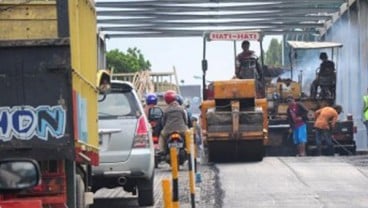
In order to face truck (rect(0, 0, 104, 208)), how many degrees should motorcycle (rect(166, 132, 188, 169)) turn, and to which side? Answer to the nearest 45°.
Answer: approximately 180°

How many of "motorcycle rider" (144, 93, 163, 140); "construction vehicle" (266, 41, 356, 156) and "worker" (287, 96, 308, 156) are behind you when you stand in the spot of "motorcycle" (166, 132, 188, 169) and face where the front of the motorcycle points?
0

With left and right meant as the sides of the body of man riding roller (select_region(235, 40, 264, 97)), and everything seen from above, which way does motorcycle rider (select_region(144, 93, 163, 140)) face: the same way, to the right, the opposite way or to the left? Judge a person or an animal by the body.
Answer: the opposite way

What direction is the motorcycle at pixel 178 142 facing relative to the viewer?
away from the camera

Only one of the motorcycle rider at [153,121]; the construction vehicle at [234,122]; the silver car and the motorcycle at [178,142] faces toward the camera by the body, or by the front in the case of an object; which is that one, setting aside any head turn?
the construction vehicle

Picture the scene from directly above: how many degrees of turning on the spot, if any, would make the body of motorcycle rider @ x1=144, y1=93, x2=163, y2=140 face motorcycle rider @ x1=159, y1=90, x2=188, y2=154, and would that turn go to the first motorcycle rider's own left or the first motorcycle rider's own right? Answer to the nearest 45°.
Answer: approximately 180°

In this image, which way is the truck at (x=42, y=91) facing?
away from the camera

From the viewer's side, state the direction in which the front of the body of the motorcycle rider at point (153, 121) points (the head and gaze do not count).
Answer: away from the camera

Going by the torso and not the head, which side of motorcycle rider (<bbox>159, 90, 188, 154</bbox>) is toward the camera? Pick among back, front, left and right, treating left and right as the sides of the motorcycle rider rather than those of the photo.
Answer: back

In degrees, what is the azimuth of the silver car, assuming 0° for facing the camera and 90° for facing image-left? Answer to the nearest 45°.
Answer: approximately 180°

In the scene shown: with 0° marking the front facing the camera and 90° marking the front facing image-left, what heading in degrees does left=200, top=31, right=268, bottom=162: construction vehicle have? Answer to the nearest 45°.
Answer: approximately 0°
